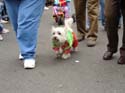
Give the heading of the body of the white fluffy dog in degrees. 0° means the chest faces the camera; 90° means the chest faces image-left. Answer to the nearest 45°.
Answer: approximately 45°
